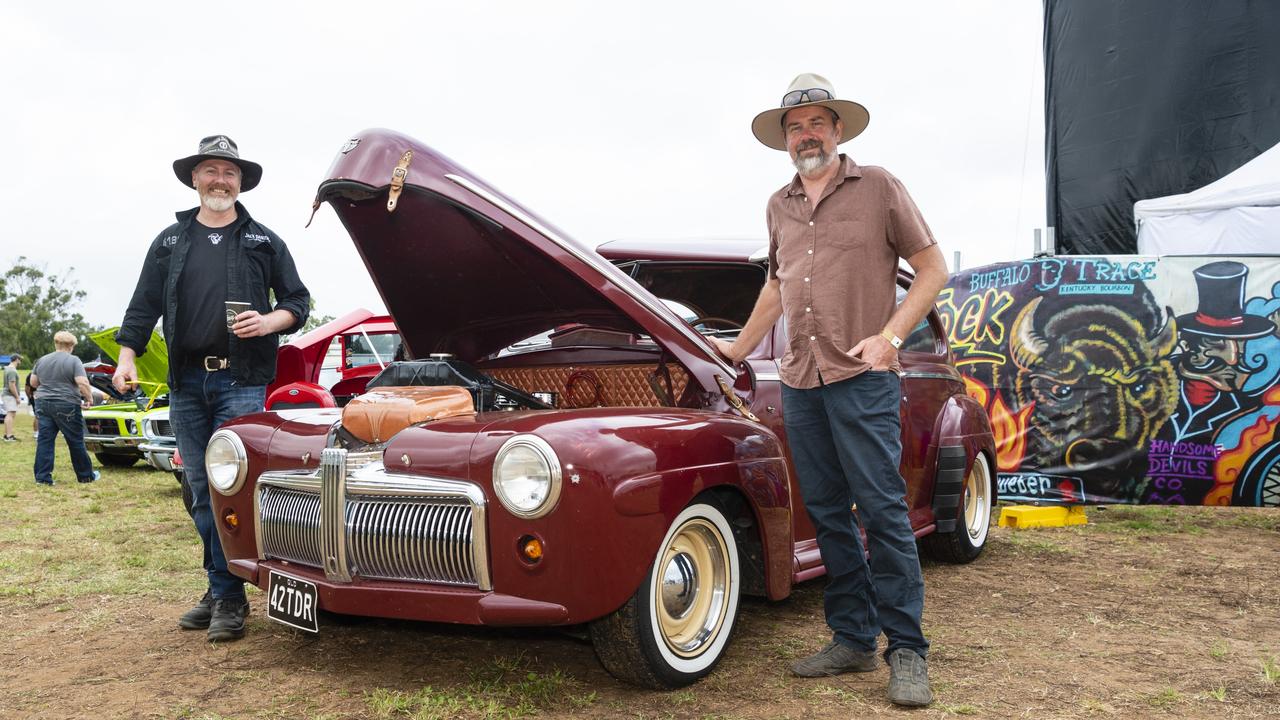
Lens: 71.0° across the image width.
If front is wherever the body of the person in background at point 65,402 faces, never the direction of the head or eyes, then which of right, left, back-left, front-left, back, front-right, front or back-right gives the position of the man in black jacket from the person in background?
back

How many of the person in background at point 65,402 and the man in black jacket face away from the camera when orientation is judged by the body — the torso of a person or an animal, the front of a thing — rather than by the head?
1

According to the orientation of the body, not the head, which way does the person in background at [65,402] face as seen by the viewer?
away from the camera

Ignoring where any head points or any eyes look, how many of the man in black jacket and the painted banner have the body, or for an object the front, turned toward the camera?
2

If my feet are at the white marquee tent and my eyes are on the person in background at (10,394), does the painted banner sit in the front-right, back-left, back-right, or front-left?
front-left

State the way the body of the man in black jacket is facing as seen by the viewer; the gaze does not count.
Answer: toward the camera

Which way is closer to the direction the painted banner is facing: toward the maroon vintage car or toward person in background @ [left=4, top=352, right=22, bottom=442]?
the maroon vintage car

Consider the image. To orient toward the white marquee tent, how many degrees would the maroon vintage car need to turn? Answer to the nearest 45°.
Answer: approximately 180°

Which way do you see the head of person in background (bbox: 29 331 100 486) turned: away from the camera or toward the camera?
away from the camera

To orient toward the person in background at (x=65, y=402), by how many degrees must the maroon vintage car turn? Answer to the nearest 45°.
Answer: approximately 90° to its right

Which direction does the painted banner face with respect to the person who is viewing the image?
facing the viewer

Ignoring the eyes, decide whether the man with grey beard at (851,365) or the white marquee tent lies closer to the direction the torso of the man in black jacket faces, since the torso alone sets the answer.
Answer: the man with grey beard

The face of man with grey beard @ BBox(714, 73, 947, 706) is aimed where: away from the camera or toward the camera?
toward the camera

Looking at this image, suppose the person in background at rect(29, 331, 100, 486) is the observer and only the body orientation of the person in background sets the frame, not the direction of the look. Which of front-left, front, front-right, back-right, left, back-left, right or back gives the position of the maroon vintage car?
back

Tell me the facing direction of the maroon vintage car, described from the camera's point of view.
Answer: facing the viewer and to the left of the viewer

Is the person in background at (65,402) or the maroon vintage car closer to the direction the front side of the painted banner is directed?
the maroon vintage car
